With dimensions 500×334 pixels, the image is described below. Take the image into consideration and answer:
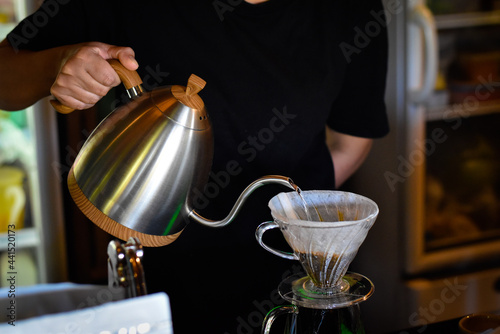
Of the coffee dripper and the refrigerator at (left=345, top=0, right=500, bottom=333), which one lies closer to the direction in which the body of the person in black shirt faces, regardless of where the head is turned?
the coffee dripper

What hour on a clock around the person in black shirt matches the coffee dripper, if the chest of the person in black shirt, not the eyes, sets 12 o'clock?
The coffee dripper is roughly at 12 o'clock from the person in black shirt.

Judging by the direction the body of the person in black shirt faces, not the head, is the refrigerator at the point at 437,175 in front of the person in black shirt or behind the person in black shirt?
behind

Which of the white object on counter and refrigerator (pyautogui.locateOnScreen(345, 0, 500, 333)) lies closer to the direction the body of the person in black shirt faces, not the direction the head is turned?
the white object on counter

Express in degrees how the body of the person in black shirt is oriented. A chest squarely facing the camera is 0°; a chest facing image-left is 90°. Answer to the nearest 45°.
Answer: approximately 0°

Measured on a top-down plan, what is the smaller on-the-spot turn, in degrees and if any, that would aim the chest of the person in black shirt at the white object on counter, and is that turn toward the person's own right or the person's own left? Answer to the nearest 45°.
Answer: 0° — they already face it

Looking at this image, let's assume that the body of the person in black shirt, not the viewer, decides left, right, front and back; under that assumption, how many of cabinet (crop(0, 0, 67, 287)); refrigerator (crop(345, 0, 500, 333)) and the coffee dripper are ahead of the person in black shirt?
1

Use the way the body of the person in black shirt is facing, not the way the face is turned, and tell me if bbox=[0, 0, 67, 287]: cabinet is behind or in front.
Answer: behind
